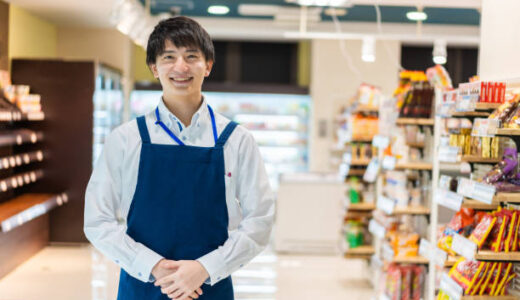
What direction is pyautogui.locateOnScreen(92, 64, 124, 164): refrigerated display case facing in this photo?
to the viewer's right

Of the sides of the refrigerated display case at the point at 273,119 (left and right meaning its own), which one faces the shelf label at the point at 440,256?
front

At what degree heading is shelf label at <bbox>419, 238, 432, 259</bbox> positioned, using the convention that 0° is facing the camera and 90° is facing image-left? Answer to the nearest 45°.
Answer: approximately 45°

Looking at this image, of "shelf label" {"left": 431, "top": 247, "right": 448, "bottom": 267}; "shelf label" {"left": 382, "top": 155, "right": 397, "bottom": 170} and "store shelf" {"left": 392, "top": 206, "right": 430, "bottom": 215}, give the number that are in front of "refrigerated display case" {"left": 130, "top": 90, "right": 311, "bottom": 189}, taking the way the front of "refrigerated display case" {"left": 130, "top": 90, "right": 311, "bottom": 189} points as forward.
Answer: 3

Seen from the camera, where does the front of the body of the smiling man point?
toward the camera

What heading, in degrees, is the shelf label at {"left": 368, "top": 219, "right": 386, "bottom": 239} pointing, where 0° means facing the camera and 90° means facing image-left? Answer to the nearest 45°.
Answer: approximately 45°

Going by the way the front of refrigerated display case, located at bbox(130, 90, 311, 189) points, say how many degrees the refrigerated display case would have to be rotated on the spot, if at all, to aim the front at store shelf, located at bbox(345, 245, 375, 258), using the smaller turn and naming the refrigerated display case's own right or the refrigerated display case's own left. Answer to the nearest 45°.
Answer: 0° — it already faces it

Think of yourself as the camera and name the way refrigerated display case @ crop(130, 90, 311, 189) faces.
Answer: facing the viewer

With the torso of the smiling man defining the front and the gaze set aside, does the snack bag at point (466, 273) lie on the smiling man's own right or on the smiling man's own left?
on the smiling man's own left
